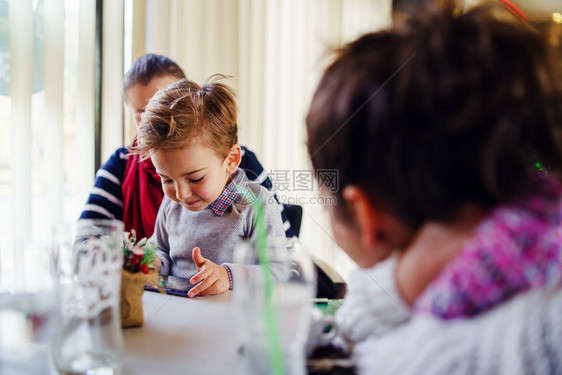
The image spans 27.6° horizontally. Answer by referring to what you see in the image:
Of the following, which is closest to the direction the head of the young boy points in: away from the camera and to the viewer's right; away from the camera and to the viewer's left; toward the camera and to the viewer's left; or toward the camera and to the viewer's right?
toward the camera and to the viewer's left

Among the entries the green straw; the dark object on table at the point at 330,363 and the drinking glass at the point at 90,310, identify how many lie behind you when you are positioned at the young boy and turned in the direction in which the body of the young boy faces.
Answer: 0

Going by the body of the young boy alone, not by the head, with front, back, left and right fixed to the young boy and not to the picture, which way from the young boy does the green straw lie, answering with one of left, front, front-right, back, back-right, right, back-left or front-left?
front-left

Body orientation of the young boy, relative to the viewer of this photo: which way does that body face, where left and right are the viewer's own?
facing the viewer and to the left of the viewer

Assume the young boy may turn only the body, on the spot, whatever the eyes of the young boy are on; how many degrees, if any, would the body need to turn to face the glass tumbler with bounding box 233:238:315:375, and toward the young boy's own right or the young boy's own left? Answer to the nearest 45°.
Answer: approximately 45° to the young boy's own left

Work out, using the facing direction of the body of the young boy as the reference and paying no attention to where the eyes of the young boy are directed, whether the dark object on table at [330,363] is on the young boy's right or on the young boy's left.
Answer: on the young boy's left
